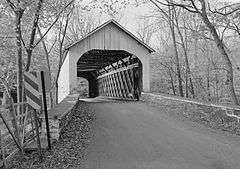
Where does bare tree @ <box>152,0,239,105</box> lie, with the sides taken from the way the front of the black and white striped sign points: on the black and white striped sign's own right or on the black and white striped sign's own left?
on the black and white striped sign's own left

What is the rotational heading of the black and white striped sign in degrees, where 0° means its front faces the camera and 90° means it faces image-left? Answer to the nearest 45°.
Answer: approximately 0°
